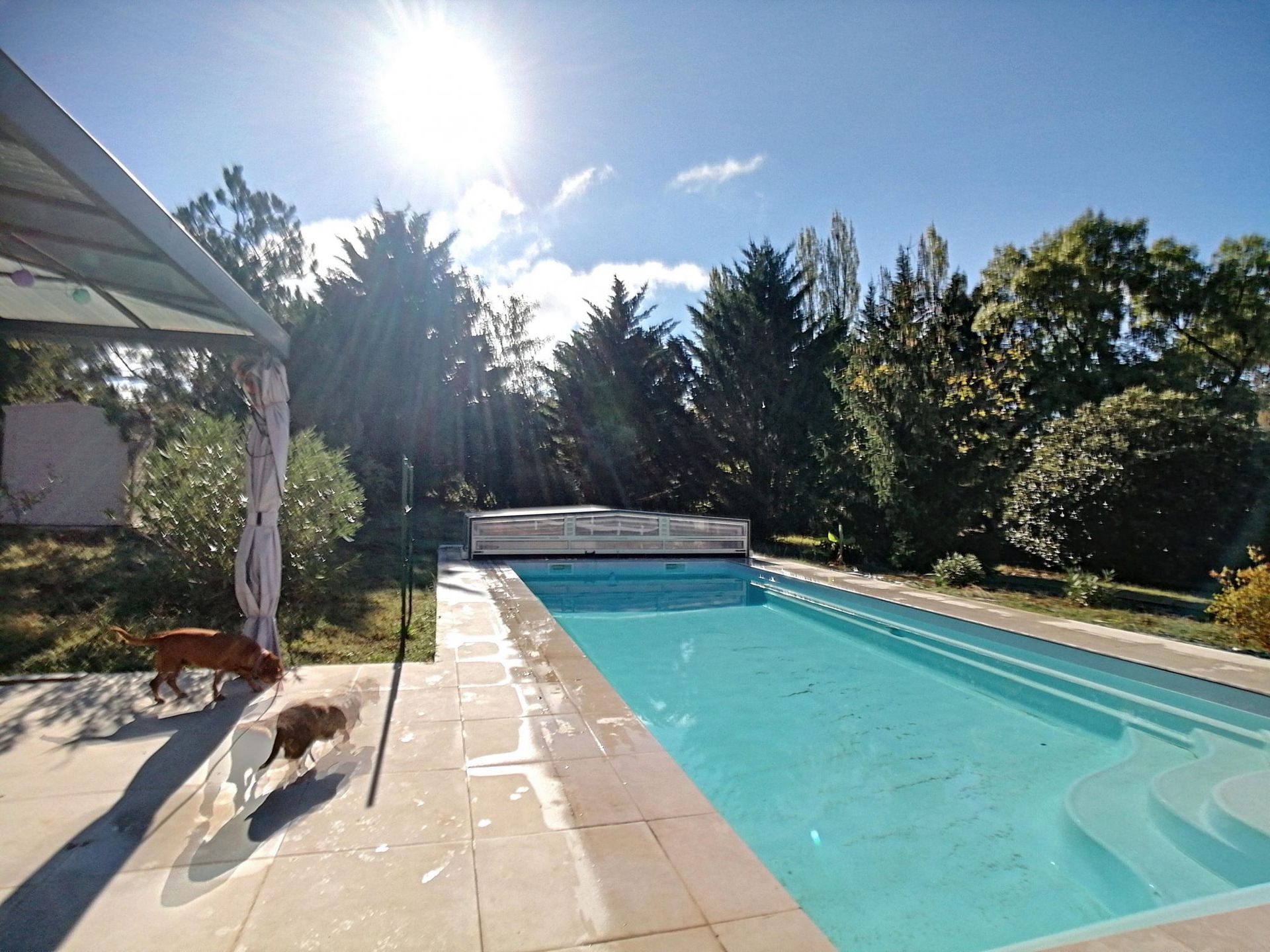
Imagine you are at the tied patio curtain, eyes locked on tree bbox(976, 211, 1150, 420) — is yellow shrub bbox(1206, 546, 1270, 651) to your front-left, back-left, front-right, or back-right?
front-right

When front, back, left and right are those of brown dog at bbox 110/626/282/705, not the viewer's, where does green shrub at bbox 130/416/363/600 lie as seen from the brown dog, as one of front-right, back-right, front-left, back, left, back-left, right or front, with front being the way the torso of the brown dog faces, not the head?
left

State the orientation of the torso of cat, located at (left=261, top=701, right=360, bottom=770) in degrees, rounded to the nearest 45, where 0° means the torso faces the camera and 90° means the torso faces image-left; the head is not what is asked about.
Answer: approximately 225°

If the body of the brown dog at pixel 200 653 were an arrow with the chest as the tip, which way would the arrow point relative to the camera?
to the viewer's right

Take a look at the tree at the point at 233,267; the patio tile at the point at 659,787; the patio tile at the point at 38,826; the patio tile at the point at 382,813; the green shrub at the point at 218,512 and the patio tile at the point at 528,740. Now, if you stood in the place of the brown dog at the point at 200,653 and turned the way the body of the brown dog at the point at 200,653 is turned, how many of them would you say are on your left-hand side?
2

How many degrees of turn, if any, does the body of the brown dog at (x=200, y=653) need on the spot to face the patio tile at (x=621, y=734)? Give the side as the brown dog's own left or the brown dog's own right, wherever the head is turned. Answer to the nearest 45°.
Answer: approximately 45° to the brown dog's own right

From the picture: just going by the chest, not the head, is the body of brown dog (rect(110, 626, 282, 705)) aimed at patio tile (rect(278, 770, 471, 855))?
no

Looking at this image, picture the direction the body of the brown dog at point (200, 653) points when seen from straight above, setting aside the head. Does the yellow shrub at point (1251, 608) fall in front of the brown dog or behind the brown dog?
in front

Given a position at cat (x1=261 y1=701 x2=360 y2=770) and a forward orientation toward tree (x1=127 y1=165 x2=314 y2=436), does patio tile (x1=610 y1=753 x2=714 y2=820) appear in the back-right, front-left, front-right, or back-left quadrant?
back-right

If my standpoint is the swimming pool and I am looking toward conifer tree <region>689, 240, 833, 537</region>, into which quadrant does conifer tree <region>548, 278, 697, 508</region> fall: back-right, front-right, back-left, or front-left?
front-left

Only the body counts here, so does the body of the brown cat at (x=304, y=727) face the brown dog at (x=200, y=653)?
no

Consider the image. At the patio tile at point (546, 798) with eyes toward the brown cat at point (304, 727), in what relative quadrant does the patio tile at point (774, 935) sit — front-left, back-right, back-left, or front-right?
back-left

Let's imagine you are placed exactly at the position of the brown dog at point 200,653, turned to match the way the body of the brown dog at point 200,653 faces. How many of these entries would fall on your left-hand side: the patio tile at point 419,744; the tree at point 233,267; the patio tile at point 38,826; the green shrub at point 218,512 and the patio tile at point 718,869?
2
